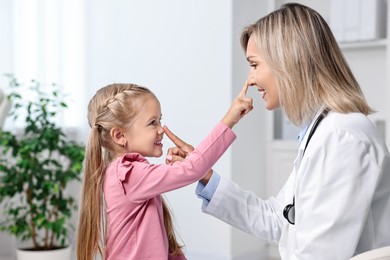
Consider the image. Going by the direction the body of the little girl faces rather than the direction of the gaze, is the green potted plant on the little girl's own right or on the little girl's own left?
on the little girl's own left

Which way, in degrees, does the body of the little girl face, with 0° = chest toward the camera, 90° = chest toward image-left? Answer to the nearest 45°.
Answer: approximately 270°

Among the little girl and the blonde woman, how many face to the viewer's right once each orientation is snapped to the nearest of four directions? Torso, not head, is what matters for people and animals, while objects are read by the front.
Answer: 1

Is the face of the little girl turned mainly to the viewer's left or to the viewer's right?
to the viewer's right

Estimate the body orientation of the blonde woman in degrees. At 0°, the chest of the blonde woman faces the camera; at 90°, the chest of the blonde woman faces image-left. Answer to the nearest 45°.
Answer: approximately 90°

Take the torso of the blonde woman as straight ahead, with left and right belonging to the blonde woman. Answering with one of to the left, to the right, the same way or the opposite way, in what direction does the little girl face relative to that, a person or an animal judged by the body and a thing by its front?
the opposite way

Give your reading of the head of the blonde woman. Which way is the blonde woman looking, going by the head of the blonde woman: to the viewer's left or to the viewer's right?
to the viewer's left

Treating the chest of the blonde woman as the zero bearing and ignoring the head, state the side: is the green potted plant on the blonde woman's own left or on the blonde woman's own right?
on the blonde woman's own right
